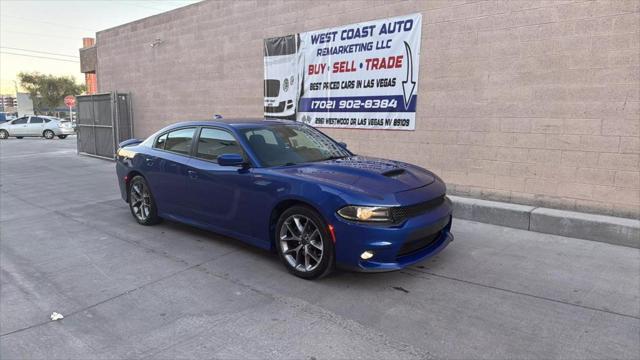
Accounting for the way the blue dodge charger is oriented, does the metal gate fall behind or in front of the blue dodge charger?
behind

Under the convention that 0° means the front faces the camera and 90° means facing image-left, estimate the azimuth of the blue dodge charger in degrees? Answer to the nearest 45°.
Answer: approximately 315°

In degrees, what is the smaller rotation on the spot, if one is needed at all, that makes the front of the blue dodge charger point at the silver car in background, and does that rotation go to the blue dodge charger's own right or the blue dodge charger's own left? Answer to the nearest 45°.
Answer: approximately 180°
